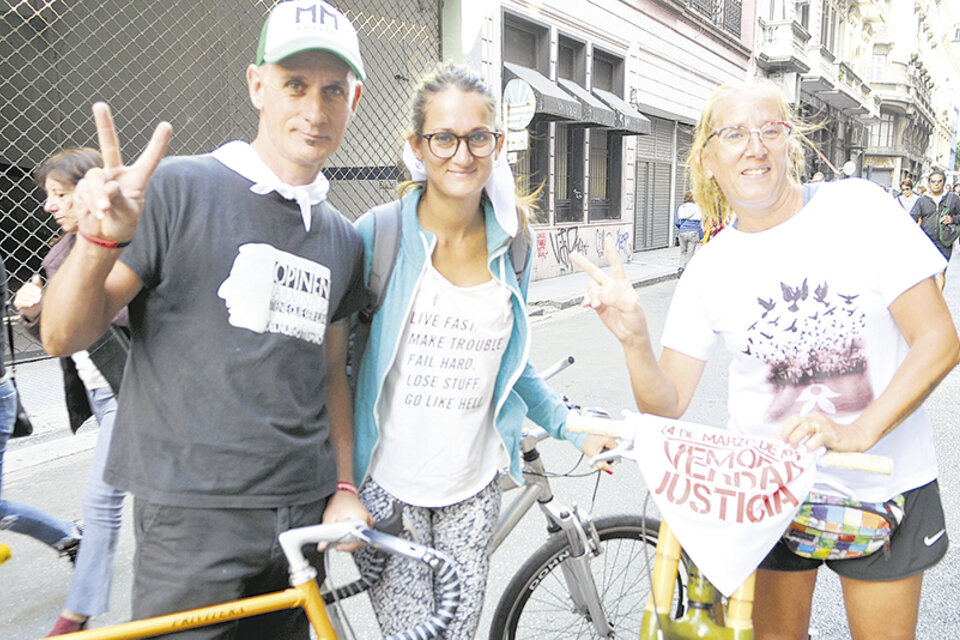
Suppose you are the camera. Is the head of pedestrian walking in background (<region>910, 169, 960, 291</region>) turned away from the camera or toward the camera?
toward the camera

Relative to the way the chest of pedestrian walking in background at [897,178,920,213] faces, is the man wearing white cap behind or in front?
in front

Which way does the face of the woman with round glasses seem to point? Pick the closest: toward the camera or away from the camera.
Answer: toward the camera

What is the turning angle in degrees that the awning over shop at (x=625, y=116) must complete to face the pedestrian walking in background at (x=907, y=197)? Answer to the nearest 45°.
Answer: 0° — it already faces them

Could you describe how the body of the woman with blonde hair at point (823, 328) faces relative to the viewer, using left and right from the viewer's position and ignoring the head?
facing the viewer

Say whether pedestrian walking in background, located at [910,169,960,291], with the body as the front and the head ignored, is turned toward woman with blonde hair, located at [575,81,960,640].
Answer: yes

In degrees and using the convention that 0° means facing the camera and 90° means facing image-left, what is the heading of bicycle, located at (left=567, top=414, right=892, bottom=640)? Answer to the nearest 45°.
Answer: approximately 0°

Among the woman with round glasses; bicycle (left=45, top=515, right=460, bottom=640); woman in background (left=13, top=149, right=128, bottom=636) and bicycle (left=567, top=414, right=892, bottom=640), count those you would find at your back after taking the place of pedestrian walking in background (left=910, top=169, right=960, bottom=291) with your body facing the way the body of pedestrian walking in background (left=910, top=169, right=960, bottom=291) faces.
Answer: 0

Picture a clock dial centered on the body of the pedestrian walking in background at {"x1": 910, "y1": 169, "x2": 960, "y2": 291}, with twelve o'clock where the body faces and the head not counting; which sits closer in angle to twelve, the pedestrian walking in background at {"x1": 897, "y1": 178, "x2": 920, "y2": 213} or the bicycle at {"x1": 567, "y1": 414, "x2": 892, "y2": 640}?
the bicycle

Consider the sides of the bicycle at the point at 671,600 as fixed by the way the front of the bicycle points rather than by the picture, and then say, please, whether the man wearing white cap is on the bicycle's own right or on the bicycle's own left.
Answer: on the bicycle's own right

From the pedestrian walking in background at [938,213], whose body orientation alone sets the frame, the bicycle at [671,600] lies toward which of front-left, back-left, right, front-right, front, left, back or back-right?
front

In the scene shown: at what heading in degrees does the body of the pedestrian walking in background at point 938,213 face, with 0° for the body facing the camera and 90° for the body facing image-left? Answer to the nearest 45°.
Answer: approximately 0°
